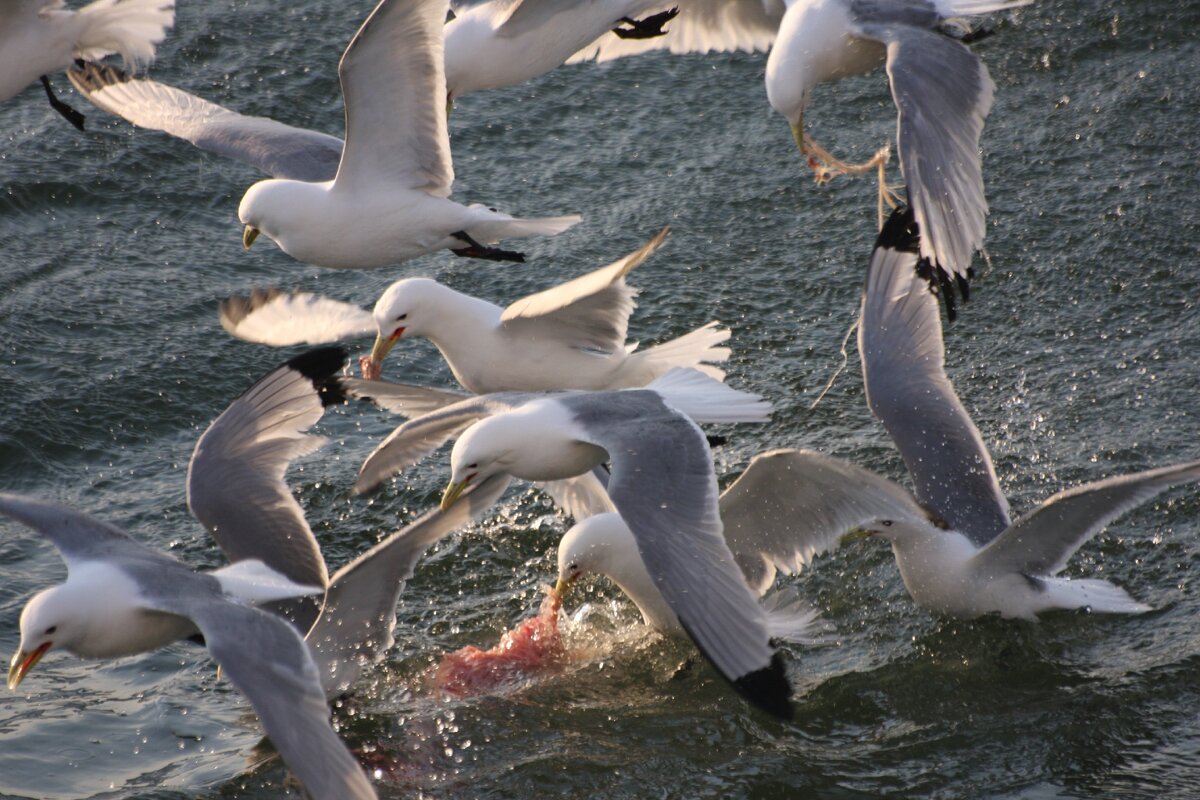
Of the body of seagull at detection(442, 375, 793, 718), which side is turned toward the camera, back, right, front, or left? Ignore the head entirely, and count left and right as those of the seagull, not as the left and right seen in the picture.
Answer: left

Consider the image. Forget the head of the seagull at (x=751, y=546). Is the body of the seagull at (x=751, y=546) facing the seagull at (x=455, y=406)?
yes

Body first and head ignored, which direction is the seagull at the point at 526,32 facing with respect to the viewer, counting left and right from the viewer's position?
facing to the left of the viewer

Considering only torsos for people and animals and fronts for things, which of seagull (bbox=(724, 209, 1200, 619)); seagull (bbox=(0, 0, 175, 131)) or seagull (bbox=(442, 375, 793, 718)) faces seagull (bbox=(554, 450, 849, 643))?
seagull (bbox=(724, 209, 1200, 619))

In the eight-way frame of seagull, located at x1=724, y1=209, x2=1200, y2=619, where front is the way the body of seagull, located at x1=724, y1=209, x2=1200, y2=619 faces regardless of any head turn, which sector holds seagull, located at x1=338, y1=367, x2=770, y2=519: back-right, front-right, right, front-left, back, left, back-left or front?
front

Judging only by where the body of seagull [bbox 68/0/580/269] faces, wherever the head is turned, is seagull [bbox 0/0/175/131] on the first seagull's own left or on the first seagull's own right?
on the first seagull's own right

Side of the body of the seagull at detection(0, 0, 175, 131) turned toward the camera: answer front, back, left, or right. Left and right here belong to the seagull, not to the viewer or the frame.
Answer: left

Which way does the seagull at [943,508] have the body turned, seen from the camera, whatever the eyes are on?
to the viewer's left

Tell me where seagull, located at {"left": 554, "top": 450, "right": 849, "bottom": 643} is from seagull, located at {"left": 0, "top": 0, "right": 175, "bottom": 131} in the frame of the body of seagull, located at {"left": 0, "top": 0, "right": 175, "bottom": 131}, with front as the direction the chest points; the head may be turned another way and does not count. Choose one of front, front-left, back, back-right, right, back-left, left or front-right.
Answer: back-left

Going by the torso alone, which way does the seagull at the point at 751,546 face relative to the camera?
to the viewer's left

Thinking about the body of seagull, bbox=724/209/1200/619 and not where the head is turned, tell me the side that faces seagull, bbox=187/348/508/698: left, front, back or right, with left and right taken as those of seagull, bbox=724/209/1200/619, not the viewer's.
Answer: front
